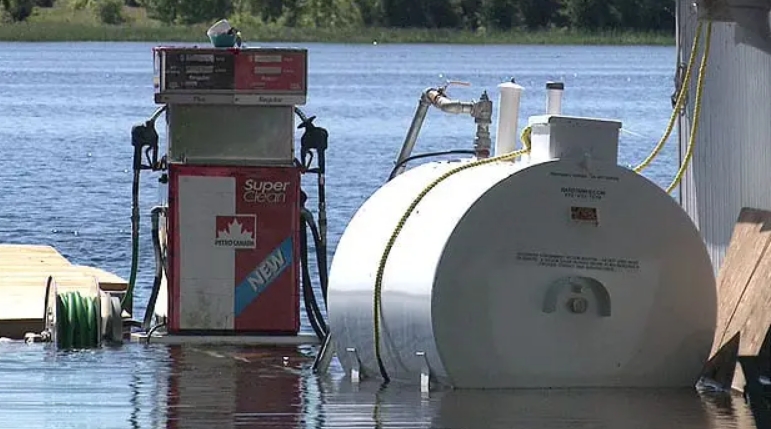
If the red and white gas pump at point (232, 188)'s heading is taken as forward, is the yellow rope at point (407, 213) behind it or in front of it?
in front

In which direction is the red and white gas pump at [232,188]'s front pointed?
toward the camera

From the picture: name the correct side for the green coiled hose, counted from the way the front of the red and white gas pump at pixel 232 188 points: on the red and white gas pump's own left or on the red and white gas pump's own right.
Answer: on the red and white gas pump's own right

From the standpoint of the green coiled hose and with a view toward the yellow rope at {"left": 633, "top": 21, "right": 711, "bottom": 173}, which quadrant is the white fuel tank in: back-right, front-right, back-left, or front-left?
front-right

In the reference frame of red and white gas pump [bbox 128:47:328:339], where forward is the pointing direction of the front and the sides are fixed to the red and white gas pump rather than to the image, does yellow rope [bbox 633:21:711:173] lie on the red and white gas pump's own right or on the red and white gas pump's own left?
on the red and white gas pump's own left

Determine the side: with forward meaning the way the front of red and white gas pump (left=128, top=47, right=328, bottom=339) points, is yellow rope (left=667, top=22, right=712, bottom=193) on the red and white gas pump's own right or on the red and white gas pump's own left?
on the red and white gas pump's own left

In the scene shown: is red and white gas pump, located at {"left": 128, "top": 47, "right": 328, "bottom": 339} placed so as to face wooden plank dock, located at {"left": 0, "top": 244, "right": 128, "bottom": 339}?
no

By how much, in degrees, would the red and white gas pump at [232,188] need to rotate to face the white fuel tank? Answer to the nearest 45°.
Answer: approximately 45° to its left

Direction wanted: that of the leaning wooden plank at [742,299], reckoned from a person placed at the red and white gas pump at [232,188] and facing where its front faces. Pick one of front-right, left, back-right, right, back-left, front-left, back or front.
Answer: front-left
